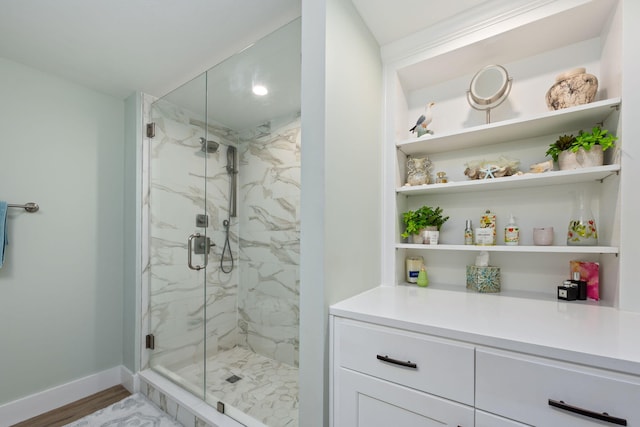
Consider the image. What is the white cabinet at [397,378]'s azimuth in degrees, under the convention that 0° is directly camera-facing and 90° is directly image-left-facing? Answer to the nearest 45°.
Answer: approximately 45°

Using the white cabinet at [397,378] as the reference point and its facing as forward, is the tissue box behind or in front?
behind

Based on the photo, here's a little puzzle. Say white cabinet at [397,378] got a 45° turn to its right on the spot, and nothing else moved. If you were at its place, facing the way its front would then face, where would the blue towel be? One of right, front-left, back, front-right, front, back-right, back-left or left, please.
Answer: front

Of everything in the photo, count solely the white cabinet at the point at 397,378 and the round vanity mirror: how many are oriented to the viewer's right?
0

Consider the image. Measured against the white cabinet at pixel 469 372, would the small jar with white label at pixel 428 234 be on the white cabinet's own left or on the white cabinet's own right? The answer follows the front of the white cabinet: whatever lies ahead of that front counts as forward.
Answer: on the white cabinet's own right

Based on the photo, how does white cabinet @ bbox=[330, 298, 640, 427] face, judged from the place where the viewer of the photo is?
facing the viewer and to the left of the viewer

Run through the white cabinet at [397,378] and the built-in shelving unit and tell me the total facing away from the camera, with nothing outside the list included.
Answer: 0

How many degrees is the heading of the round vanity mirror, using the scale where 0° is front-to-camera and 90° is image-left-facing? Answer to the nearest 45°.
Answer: approximately 45°

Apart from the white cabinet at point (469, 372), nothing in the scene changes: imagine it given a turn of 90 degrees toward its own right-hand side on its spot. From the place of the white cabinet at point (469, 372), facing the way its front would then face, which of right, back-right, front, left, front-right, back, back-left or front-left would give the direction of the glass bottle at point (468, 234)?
front-right

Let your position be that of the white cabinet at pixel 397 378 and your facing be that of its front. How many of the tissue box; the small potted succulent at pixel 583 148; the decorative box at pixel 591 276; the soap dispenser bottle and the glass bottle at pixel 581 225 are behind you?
5

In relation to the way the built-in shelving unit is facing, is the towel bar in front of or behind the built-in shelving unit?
in front

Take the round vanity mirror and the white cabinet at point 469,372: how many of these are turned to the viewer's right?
0
